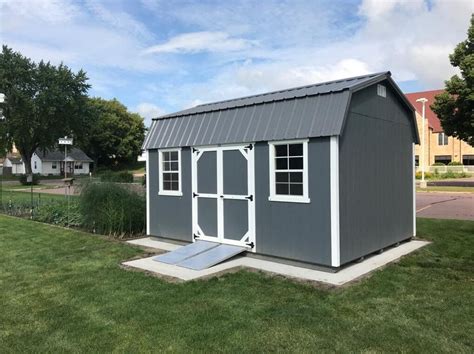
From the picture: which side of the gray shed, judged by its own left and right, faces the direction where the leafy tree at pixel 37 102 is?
right

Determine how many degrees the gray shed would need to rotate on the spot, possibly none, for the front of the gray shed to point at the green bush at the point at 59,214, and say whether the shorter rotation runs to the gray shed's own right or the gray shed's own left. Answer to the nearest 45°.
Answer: approximately 90° to the gray shed's own right

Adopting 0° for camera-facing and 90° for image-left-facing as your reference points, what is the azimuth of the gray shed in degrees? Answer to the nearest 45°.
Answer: approximately 45°

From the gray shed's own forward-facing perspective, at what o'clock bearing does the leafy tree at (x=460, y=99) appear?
The leafy tree is roughly at 6 o'clock from the gray shed.

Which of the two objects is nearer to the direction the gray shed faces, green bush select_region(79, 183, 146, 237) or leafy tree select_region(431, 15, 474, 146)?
the green bush
